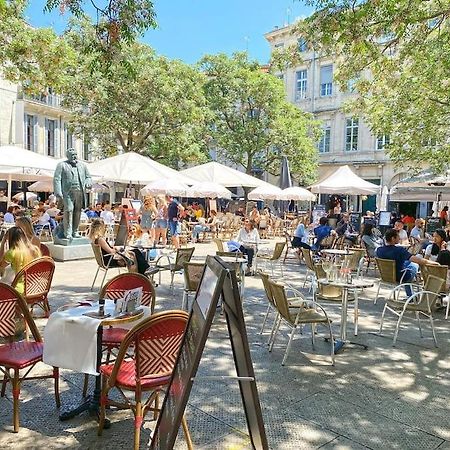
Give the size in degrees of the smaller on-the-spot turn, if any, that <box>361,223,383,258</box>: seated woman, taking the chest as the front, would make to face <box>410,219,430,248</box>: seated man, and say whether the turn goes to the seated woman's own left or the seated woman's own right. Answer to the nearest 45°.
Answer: approximately 45° to the seated woman's own left

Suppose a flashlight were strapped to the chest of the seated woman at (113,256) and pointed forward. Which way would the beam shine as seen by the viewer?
to the viewer's right

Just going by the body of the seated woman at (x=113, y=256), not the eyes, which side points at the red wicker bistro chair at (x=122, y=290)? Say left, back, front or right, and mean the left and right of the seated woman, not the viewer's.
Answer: right

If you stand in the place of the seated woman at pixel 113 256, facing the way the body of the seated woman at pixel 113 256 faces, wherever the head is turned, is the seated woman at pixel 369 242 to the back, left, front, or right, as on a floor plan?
front

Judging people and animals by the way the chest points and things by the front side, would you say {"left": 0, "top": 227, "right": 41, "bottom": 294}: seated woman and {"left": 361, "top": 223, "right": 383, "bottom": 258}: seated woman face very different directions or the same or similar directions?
very different directions

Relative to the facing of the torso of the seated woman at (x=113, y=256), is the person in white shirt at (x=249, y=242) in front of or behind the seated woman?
in front
